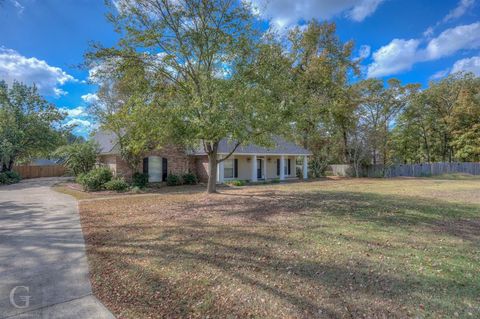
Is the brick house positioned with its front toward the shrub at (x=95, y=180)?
no

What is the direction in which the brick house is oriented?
toward the camera

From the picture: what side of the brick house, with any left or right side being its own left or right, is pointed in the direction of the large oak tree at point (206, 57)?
front

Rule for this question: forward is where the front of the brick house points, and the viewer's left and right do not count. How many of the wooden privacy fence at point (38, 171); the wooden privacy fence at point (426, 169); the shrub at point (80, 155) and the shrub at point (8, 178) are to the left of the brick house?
1

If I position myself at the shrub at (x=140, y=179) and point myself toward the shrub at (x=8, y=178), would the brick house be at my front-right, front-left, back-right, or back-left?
back-right

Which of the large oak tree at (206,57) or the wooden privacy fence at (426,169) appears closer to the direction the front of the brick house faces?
the large oak tree

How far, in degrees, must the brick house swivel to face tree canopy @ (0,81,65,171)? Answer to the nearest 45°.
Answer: approximately 90° to its right

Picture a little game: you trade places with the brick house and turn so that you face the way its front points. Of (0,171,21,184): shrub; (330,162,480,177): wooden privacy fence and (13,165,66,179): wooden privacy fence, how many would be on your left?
1

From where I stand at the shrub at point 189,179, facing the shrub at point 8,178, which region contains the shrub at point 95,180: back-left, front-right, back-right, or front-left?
front-left

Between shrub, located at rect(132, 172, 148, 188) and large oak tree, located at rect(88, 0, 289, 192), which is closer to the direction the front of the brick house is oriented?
the large oak tree

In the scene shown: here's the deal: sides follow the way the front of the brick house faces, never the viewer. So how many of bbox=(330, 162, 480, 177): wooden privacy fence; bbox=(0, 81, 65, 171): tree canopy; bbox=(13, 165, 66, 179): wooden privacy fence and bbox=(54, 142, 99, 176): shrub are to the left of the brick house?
1

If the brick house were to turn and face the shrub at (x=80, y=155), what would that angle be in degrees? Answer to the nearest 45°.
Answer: approximately 90° to its right

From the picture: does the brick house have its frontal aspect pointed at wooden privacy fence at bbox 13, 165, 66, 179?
no
